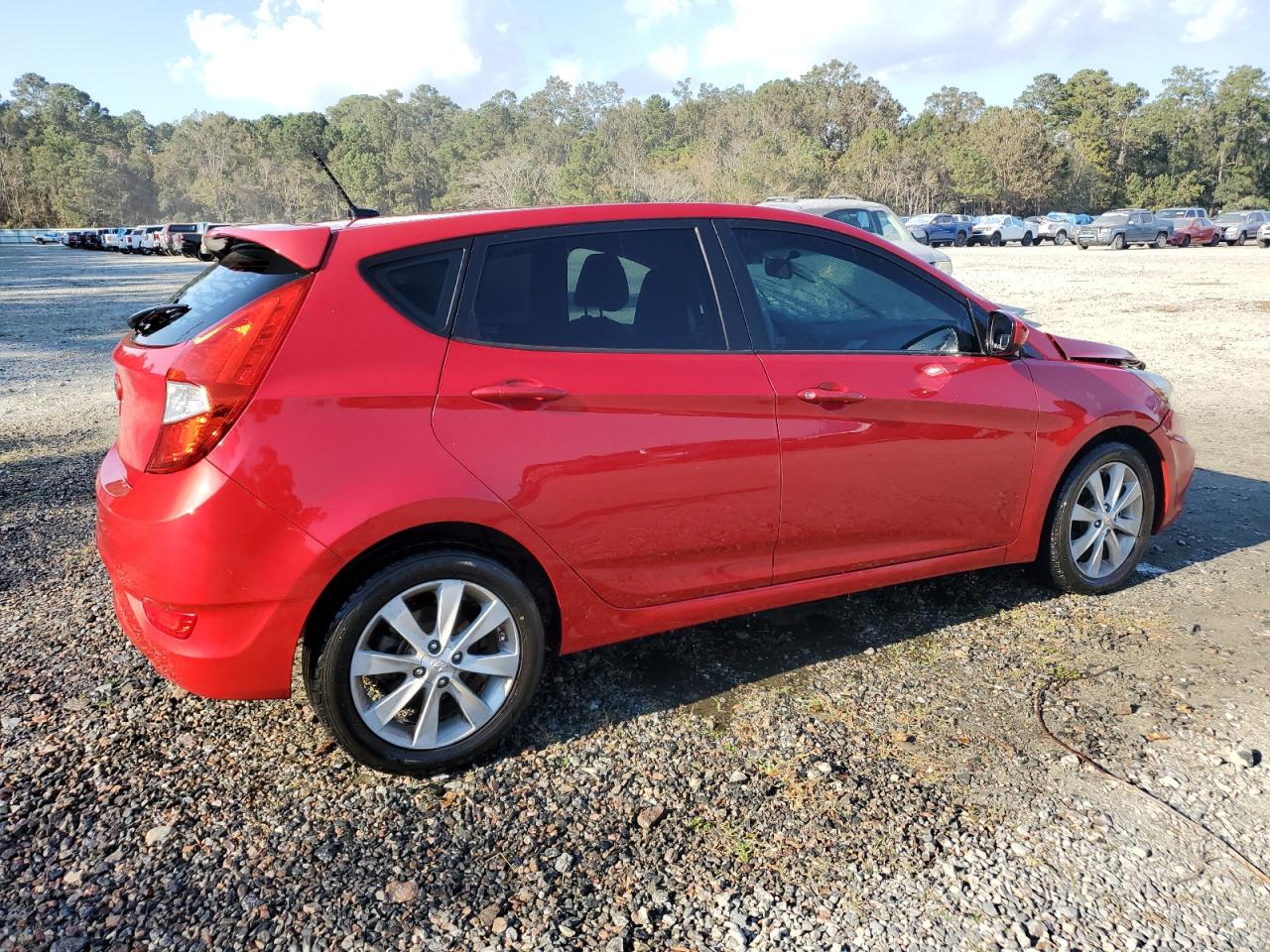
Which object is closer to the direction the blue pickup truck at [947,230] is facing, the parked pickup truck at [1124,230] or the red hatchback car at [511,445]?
the red hatchback car

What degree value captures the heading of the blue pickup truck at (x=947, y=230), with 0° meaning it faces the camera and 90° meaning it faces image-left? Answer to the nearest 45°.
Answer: approximately 45°

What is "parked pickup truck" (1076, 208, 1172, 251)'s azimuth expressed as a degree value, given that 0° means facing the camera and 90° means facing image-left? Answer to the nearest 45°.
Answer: approximately 45°

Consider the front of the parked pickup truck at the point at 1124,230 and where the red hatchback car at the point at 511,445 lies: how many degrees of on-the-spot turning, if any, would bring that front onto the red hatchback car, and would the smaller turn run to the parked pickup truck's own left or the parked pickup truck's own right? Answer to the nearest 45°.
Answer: approximately 45° to the parked pickup truck's own left

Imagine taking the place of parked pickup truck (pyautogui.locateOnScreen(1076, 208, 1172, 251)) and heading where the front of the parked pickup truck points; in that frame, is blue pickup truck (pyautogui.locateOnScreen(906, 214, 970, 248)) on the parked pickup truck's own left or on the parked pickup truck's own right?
on the parked pickup truck's own right

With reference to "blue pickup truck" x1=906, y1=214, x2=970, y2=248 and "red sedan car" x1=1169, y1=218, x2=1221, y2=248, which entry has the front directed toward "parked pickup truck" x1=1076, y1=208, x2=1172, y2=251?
the red sedan car

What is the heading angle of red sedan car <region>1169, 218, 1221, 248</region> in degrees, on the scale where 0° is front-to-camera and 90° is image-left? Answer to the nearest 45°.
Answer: approximately 45°

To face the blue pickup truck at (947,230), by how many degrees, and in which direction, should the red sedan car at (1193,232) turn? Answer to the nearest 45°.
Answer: approximately 45° to its right
